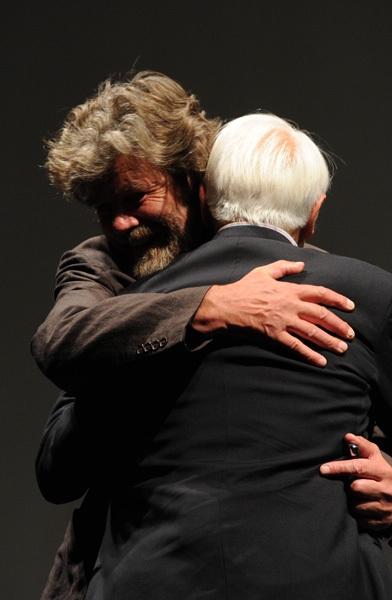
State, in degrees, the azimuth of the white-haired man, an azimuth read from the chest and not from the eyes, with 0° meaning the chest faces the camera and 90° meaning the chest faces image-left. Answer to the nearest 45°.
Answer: approximately 180°
